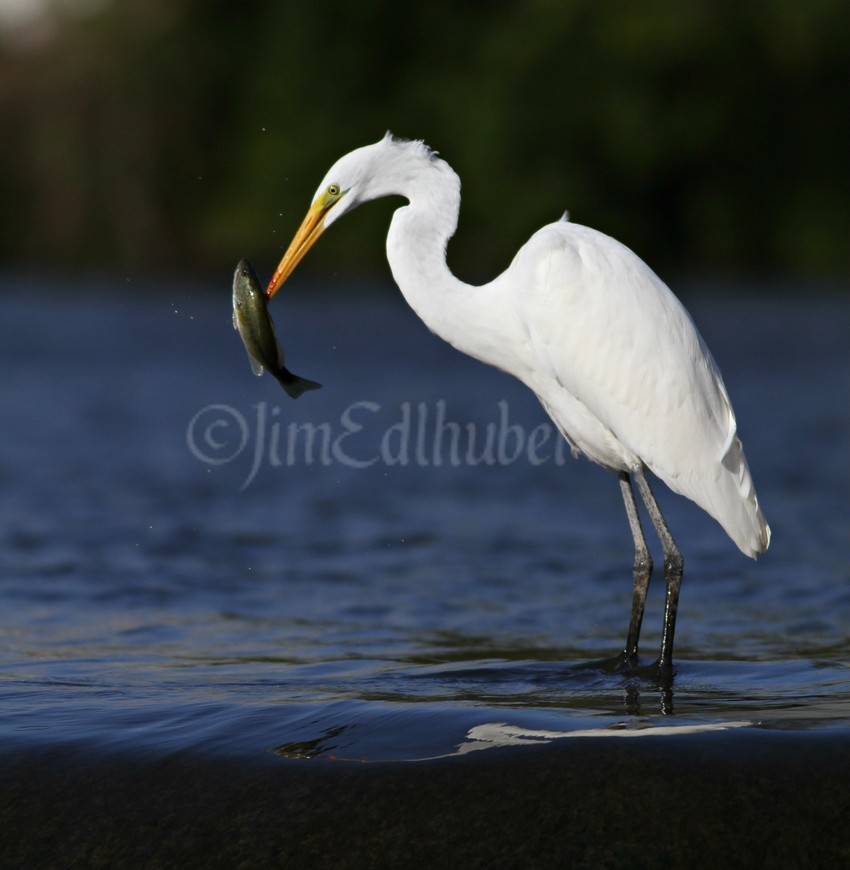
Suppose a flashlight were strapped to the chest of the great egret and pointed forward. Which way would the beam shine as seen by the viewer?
to the viewer's left
